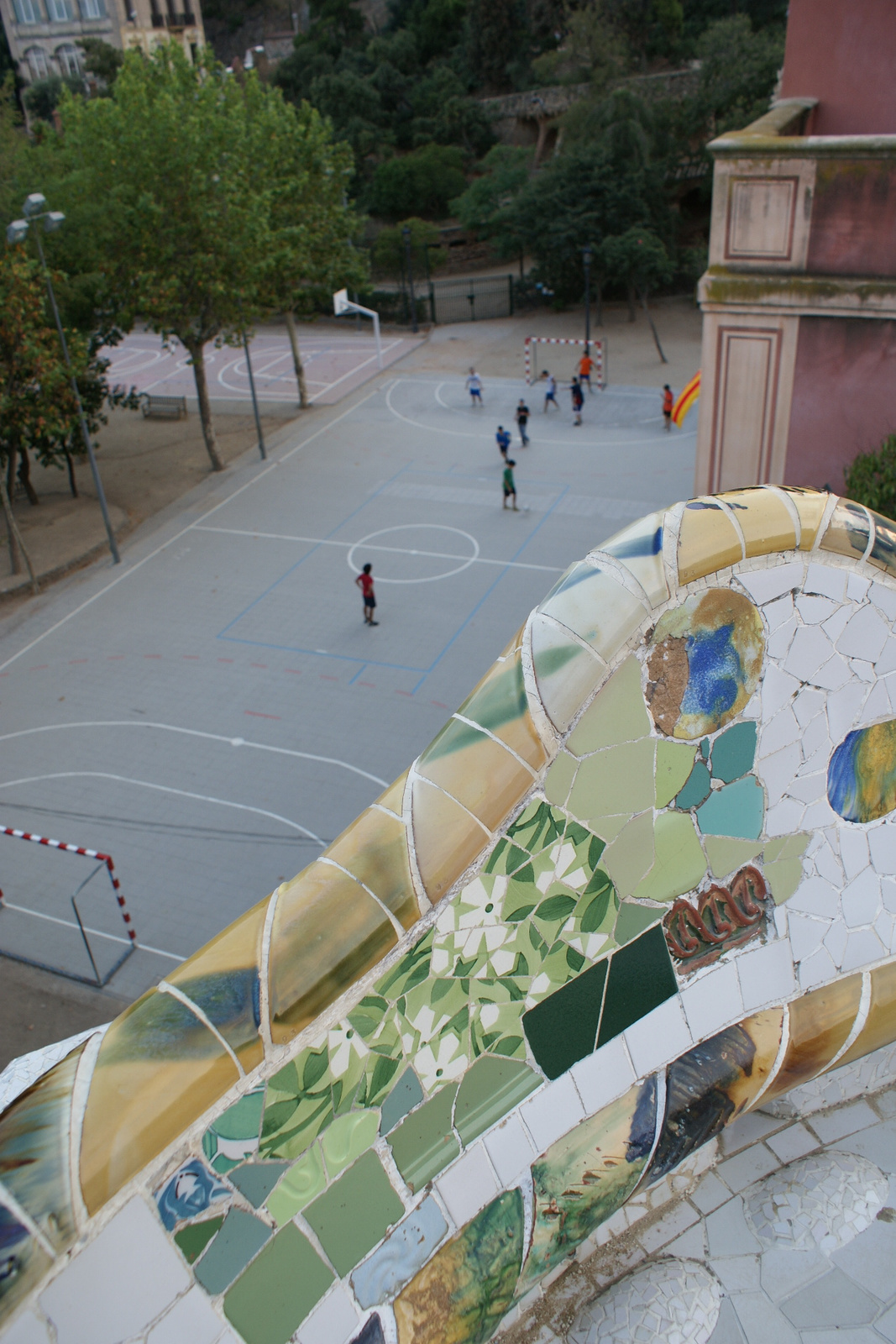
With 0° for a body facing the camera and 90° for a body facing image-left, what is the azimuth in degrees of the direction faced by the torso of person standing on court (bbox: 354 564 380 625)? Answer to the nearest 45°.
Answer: approximately 225°

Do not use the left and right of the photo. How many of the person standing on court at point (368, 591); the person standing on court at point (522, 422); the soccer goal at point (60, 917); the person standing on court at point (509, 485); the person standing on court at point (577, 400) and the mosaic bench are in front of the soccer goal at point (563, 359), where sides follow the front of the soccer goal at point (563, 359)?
6

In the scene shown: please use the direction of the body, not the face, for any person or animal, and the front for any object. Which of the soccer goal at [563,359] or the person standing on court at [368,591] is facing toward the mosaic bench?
the soccer goal

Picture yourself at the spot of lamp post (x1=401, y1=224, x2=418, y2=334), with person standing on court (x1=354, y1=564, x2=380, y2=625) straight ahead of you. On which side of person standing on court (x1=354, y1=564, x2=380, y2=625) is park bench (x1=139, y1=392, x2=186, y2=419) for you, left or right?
right

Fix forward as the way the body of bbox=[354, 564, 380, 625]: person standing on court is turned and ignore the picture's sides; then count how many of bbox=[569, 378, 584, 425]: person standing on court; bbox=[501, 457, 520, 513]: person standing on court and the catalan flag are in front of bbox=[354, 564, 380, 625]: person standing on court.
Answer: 3

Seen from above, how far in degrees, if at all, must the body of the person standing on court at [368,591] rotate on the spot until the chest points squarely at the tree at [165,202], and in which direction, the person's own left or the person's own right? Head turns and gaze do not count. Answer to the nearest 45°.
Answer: approximately 45° to the person's own left

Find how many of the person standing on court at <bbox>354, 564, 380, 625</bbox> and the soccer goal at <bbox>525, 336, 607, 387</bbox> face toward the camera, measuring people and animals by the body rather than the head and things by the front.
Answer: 1

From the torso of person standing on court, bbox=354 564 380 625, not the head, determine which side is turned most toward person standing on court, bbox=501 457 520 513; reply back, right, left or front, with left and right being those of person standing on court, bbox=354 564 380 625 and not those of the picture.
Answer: front

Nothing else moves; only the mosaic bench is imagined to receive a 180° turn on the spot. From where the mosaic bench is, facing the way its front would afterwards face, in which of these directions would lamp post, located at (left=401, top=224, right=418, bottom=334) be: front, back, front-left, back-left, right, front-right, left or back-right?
front-right

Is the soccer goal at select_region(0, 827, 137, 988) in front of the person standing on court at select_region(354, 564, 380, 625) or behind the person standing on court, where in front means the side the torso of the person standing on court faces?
behind

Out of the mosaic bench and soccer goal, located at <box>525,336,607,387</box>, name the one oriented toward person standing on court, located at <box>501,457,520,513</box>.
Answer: the soccer goal

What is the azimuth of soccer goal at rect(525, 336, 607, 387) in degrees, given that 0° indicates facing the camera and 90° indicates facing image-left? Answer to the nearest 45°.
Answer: approximately 0°

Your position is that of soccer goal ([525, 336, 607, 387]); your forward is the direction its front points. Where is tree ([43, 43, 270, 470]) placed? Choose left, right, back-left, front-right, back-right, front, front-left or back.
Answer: front-right

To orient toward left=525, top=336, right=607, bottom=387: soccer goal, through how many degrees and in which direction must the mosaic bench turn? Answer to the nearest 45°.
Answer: approximately 135° to its left

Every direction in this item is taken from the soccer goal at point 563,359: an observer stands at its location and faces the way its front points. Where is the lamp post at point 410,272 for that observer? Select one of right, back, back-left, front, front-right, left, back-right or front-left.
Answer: back-right
